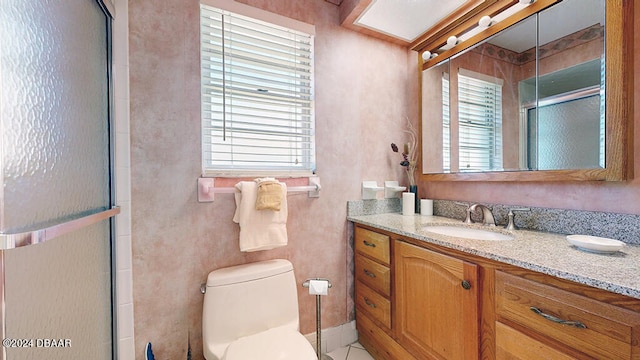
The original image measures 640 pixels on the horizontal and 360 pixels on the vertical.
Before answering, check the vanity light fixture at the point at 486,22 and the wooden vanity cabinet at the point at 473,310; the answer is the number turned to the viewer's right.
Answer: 0

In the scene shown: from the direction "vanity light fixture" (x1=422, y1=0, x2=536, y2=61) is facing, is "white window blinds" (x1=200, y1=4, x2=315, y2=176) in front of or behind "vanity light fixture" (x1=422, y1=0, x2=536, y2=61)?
in front

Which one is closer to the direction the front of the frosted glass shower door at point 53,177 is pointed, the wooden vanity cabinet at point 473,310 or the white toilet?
the wooden vanity cabinet

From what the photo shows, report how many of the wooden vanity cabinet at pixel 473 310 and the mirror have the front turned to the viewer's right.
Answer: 0

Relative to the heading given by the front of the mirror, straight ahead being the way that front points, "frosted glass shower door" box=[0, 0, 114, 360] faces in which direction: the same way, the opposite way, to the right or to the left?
the opposite way

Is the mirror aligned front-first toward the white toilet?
yes

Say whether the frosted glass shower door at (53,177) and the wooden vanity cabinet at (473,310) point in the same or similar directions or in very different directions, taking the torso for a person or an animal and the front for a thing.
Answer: very different directions

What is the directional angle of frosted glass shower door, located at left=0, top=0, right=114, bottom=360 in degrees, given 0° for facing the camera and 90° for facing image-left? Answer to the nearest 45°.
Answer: approximately 315°

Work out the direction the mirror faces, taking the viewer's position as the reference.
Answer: facing the viewer and to the left of the viewer

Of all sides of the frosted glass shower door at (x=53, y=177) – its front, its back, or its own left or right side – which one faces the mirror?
front

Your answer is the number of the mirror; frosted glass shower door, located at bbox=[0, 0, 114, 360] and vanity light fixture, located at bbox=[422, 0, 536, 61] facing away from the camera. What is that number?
0

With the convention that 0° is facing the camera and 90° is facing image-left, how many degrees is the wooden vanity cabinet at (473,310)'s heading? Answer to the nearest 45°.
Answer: approximately 45°

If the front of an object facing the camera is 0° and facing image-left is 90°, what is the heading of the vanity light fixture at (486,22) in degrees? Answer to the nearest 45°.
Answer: approximately 45°
